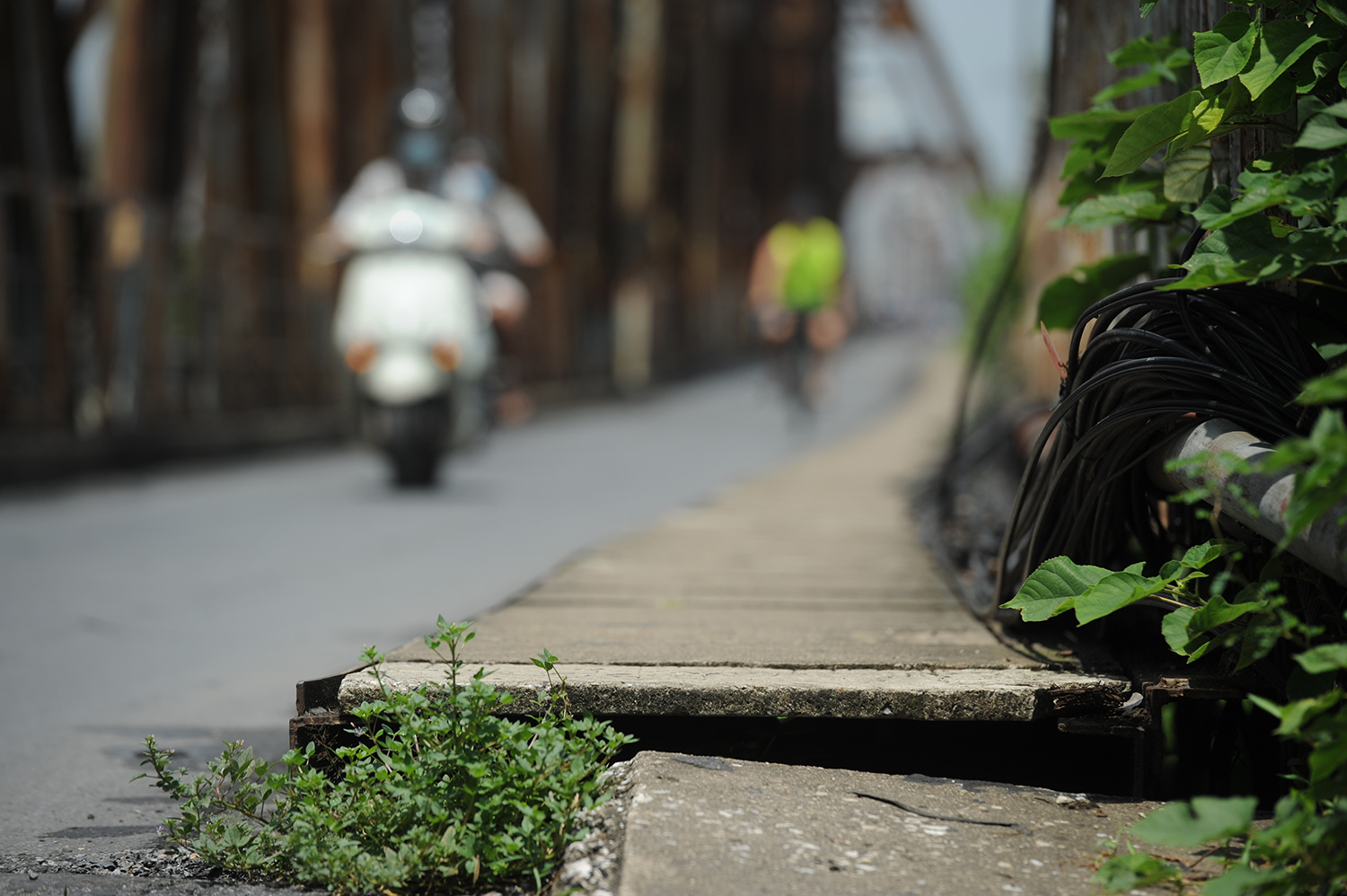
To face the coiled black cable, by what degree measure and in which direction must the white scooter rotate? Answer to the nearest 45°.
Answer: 0° — it already faces it

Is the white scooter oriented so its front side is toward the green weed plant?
yes

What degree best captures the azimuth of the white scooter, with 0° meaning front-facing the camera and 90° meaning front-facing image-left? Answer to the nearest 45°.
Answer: approximately 0°
